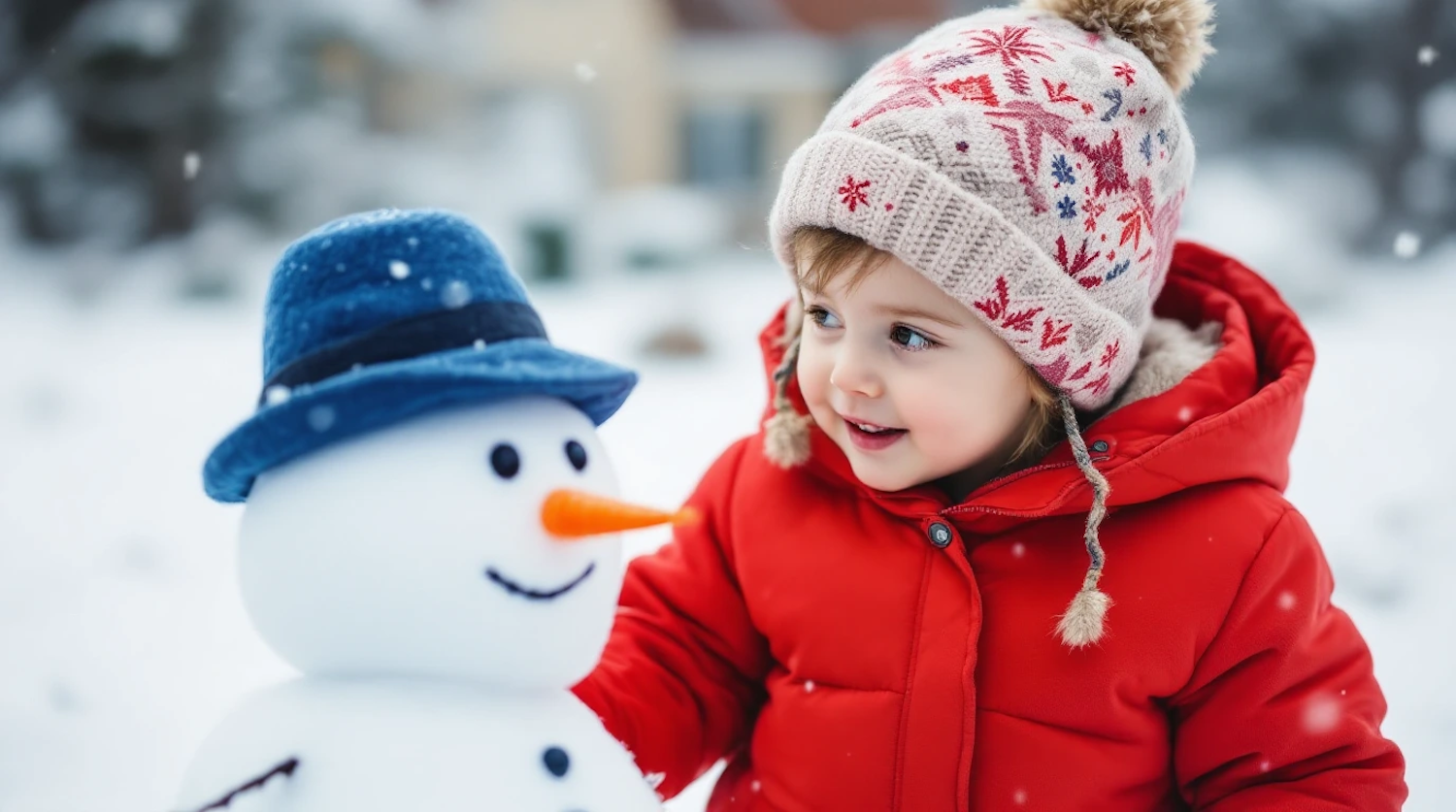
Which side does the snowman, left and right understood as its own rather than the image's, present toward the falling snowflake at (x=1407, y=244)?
left

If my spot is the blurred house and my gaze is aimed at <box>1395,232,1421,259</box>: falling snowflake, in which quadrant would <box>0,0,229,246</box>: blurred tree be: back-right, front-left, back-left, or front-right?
back-right

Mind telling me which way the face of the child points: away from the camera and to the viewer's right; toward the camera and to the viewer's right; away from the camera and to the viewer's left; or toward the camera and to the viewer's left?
toward the camera and to the viewer's left

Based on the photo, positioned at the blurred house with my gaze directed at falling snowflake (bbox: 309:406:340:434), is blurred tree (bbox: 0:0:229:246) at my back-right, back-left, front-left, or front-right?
front-right

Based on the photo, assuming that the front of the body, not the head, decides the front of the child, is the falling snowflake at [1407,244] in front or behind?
behind

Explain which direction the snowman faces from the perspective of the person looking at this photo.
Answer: facing the viewer and to the right of the viewer

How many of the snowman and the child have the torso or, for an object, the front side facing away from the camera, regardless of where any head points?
0

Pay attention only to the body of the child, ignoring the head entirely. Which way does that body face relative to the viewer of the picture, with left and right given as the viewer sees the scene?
facing the viewer and to the left of the viewer

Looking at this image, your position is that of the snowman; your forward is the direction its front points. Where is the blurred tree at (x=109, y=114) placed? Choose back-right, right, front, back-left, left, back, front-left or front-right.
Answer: back-left
